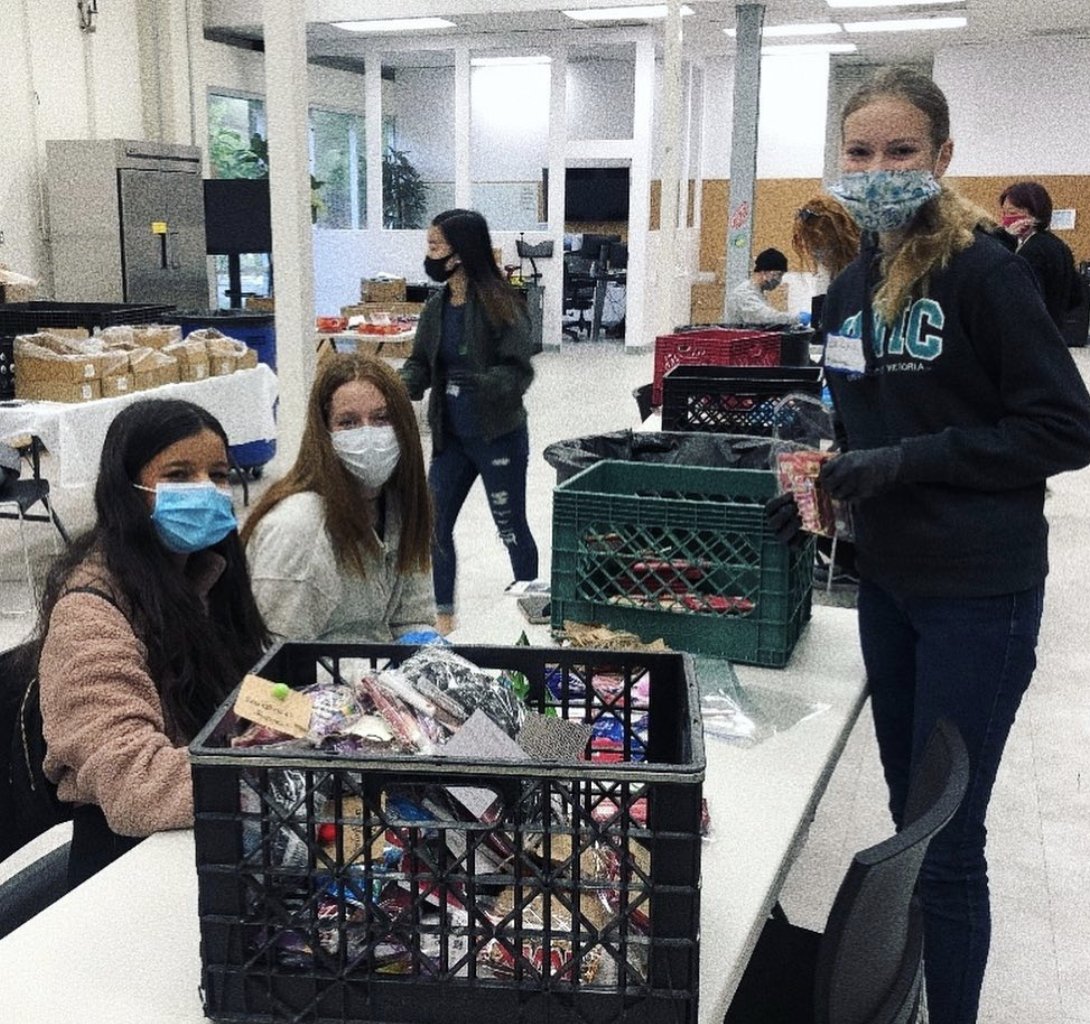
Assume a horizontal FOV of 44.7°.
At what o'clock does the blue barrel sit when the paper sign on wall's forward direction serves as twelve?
The blue barrel is roughly at 1 o'clock from the paper sign on wall.

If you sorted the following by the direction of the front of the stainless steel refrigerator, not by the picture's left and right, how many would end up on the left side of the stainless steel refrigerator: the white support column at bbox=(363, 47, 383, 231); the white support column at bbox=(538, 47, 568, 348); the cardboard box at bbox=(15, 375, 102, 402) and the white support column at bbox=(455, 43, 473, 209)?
3

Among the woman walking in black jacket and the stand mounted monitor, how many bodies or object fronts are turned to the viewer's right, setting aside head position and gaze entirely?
0

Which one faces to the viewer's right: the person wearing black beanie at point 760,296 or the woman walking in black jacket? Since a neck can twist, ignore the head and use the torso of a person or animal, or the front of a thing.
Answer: the person wearing black beanie

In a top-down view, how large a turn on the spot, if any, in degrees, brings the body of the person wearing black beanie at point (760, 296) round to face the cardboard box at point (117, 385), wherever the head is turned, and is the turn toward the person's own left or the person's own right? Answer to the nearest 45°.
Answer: approximately 135° to the person's own right

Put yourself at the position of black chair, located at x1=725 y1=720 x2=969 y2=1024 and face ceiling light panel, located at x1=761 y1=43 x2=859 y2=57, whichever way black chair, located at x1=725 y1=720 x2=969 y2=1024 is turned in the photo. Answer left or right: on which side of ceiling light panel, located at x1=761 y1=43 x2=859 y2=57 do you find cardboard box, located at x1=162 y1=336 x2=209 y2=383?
left

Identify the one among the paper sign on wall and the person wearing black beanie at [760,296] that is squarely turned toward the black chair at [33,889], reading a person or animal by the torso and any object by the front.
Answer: the paper sign on wall

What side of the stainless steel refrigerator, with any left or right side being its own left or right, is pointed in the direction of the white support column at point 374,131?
left

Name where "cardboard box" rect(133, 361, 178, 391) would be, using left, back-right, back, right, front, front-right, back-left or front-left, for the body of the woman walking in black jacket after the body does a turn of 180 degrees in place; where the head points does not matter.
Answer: left

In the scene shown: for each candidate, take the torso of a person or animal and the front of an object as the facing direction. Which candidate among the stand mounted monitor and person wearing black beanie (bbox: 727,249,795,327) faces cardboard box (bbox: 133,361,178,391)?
the stand mounted monitor

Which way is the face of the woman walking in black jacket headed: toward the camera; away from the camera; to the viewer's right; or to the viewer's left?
to the viewer's left

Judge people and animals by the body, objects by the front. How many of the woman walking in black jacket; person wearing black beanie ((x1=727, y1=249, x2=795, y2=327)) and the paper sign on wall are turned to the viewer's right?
1

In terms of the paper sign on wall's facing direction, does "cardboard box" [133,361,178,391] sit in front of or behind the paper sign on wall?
in front
